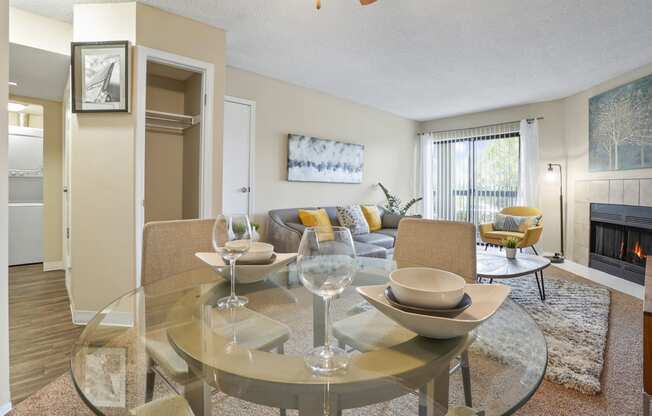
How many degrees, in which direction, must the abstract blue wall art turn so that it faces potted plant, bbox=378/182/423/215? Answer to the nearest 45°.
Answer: approximately 90° to its left

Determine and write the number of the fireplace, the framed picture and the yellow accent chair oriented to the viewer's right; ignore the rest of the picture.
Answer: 0

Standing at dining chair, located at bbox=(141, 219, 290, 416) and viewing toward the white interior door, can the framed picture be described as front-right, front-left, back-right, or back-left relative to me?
front-left

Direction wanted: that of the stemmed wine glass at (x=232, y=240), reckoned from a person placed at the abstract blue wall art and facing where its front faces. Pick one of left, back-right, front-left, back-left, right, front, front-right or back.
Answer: front-right

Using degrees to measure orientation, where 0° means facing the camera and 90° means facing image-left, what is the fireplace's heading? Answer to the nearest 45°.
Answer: approximately 45°

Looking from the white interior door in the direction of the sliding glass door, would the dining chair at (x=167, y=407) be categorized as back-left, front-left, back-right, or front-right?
back-right

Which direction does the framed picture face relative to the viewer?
toward the camera

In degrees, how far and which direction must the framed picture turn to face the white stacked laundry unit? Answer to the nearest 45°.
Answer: approximately 180°

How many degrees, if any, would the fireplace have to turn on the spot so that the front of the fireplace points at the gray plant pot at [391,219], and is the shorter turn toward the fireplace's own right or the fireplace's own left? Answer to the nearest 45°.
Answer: approximately 45° to the fireplace's own right

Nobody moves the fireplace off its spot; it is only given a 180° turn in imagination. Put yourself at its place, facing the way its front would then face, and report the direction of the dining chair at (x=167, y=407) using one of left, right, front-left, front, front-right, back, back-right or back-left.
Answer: back-right

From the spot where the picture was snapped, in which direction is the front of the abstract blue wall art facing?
facing the viewer and to the right of the viewer

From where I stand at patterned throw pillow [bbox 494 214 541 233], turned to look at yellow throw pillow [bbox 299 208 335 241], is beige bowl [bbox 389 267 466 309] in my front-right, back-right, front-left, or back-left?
front-left
